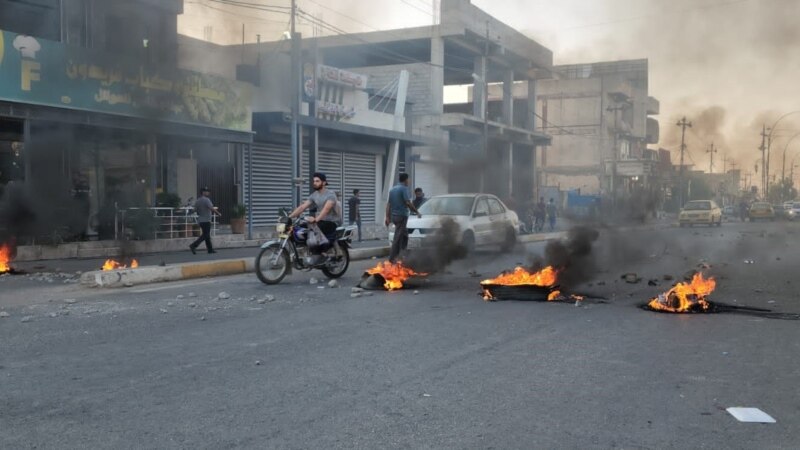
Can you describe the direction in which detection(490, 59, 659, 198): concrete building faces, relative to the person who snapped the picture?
facing the viewer and to the right of the viewer

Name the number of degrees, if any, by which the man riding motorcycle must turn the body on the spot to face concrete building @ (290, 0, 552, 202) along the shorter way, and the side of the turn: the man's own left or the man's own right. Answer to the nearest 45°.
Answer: approximately 135° to the man's own right

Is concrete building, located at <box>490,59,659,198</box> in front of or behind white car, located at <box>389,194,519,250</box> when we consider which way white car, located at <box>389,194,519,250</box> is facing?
behind

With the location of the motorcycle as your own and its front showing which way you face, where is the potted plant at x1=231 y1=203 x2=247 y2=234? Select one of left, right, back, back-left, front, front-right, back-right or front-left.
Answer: back-right

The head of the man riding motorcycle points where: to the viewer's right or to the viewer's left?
to the viewer's left

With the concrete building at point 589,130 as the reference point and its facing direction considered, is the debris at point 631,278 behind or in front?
in front

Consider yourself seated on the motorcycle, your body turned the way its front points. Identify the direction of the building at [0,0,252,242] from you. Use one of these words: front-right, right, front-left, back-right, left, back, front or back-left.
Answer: right

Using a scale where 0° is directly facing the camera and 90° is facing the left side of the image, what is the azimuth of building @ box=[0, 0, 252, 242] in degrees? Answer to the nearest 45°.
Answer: approximately 315°

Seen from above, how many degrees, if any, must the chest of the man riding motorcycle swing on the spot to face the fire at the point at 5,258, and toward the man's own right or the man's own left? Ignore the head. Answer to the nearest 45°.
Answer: approximately 45° to the man's own right

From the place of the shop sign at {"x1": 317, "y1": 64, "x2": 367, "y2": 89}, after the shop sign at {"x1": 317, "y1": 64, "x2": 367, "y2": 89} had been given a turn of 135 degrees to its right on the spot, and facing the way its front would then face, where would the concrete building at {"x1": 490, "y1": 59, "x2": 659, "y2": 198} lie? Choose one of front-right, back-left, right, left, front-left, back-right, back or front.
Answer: back-right

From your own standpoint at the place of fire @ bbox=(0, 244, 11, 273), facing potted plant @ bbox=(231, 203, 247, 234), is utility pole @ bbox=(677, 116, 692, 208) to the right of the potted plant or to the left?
right

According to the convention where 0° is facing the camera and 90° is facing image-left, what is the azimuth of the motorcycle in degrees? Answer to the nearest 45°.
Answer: approximately 45°

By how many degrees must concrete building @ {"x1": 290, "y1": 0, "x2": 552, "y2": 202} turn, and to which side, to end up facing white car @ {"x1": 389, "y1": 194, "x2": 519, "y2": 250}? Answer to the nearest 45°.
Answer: approximately 45° to its right
